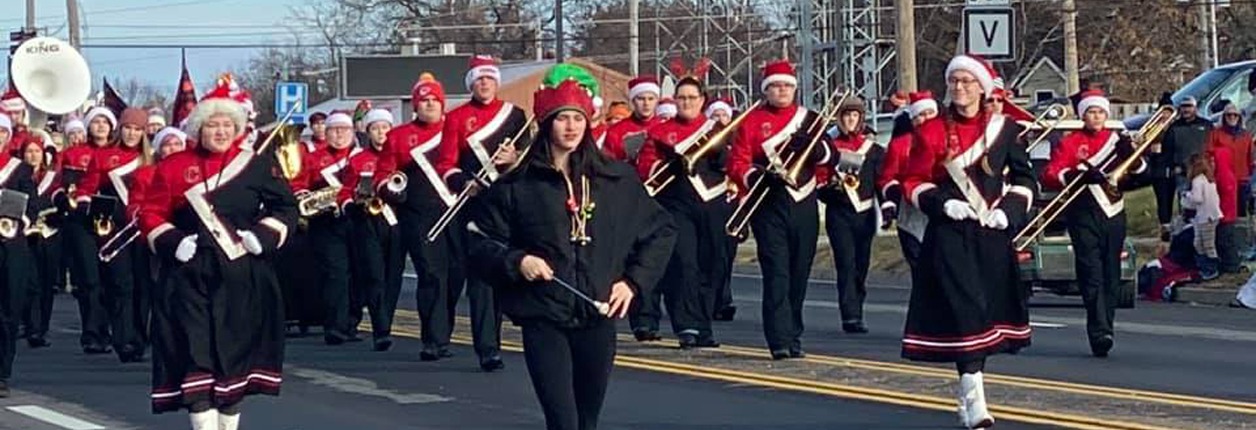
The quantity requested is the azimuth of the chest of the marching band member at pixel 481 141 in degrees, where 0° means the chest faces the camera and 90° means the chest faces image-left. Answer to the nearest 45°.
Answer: approximately 0°

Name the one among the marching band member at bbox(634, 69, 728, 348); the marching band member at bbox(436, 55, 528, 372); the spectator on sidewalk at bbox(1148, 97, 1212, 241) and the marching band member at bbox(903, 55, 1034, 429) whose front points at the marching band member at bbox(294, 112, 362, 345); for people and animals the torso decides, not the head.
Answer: the spectator on sidewalk

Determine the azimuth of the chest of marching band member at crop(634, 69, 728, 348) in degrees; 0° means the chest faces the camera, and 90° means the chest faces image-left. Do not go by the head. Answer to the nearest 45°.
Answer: approximately 0°

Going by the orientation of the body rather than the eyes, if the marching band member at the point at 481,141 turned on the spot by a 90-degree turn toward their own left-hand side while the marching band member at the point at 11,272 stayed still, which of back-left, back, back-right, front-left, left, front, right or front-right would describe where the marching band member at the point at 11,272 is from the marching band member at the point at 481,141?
back

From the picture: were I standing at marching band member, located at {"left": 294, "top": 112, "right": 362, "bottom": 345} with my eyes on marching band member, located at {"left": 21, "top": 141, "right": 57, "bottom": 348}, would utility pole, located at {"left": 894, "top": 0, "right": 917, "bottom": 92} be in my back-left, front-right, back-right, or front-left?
back-right
